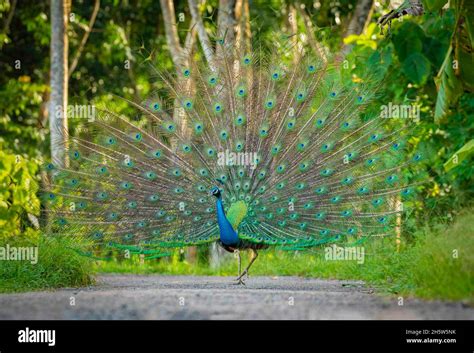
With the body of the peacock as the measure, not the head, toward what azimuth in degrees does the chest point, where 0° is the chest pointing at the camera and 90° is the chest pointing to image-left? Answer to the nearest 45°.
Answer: approximately 45°

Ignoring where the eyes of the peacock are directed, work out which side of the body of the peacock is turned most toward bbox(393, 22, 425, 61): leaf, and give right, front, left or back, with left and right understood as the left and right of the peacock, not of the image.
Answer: left

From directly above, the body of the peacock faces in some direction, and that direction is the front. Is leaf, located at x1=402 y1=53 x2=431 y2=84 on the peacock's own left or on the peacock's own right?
on the peacock's own left

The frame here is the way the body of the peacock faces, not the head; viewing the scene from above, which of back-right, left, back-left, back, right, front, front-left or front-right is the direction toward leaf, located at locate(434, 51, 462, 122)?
left
